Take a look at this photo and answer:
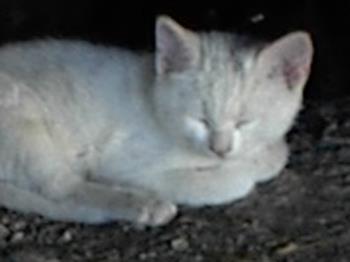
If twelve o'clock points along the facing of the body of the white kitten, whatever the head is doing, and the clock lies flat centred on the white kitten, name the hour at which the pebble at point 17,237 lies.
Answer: The pebble is roughly at 5 o'clock from the white kitten.

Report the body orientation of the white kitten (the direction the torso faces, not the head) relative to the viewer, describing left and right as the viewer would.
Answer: facing to the right of the viewer
